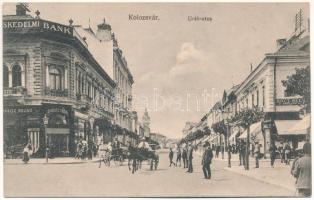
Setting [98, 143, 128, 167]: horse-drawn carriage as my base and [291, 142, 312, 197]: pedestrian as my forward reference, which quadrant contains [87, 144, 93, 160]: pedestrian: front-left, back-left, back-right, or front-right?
back-right

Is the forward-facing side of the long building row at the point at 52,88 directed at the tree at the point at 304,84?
yes

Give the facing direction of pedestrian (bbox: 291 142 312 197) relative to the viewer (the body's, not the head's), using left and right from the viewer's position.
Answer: facing away from the viewer

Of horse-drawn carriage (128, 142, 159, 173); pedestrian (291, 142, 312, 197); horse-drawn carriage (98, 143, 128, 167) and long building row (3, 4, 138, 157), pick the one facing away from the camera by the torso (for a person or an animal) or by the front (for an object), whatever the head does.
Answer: the pedestrian

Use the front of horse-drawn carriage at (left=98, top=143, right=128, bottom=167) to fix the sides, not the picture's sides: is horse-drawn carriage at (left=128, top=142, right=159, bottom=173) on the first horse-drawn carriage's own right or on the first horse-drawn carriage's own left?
on the first horse-drawn carriage's own left

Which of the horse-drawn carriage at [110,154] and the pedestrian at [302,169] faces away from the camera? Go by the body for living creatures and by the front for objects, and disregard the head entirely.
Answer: the pedestrian

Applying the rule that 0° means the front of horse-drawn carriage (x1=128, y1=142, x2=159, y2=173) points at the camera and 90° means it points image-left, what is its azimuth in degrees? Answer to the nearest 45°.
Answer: approximately 45°

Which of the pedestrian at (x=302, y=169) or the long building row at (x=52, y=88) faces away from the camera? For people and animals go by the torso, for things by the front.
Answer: the pedestrian

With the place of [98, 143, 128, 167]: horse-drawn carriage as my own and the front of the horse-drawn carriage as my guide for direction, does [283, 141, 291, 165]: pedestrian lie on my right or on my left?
on my left
